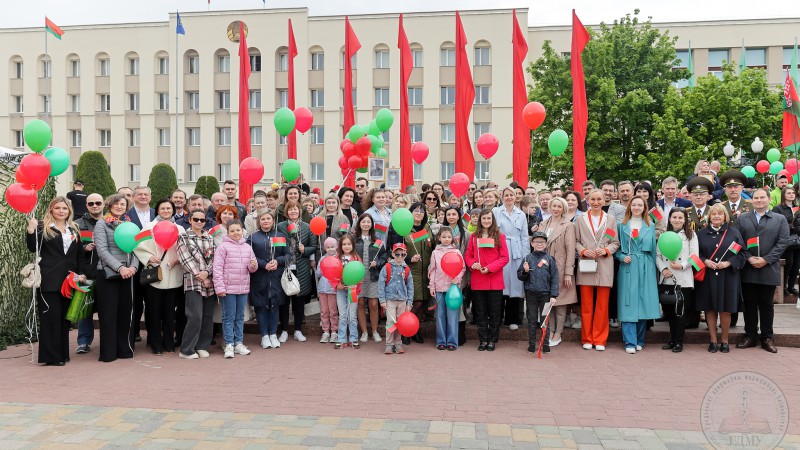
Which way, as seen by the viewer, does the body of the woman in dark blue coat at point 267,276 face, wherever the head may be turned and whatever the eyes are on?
toward the camera

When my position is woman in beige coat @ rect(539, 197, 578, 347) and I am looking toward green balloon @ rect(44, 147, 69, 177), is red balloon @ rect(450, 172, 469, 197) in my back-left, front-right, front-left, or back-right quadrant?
front-right

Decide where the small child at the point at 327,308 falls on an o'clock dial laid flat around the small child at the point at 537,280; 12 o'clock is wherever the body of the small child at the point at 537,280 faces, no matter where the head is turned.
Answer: the small child at the point at 327,308 is roughly at 3 o'clock from the small child at the point at 537,280.

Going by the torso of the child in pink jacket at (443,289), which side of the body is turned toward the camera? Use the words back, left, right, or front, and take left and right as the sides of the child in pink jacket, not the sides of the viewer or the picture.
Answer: front

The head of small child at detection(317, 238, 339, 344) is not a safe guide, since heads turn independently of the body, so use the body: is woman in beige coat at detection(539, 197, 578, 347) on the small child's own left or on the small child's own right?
on the small child's own left

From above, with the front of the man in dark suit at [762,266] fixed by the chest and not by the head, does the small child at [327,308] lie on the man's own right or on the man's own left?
on the man's own right

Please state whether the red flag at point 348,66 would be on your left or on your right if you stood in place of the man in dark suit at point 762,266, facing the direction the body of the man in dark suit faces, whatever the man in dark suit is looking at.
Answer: on your right

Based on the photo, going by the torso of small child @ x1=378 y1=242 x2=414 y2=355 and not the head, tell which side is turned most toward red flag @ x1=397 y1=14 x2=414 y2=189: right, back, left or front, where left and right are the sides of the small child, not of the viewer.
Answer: back

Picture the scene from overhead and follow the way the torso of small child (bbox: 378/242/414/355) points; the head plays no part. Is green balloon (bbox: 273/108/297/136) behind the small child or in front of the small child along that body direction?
behind

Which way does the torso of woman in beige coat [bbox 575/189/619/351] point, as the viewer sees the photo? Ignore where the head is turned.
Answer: toward the camera

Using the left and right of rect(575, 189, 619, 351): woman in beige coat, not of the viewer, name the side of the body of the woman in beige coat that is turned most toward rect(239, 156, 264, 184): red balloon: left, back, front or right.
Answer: right

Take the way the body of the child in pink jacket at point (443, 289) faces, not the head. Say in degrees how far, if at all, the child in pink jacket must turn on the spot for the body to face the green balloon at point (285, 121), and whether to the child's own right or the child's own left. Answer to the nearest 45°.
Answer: approximately 135° to the child's own right

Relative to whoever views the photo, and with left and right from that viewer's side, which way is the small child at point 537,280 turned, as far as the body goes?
facing the viewer
